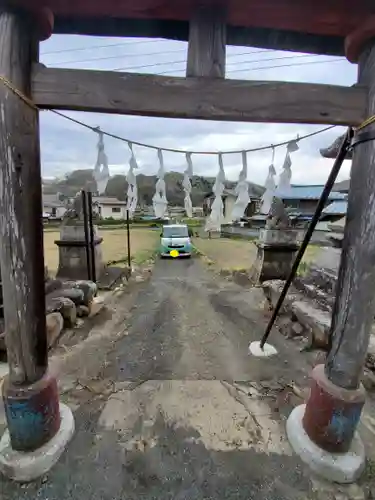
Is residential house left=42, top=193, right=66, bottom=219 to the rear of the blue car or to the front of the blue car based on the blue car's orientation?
to the rear

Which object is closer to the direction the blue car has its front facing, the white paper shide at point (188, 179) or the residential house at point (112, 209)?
the white paper shide

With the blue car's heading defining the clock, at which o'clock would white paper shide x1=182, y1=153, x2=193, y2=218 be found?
The white paper shide is roughly at 12 o'clock from the blue car.

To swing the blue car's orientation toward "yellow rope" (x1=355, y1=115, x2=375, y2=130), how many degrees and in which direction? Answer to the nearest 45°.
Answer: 0° — it already faces it

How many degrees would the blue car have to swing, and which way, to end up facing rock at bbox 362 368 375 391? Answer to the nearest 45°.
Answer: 0° — it already faces it

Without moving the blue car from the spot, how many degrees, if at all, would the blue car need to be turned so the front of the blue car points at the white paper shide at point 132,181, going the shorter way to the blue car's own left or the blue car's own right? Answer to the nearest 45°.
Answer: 0° — it already faces it

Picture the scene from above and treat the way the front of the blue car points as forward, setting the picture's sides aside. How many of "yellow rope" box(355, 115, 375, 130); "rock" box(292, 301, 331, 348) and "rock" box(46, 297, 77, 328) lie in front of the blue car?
3

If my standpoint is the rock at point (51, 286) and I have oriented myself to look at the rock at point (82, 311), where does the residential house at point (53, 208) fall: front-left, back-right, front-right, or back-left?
back-left

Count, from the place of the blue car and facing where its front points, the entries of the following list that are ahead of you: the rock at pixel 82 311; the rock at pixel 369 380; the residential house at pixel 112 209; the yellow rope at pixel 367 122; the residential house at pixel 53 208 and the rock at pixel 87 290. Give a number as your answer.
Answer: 4

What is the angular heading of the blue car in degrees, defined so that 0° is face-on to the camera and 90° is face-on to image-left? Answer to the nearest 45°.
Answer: approximately 0°
